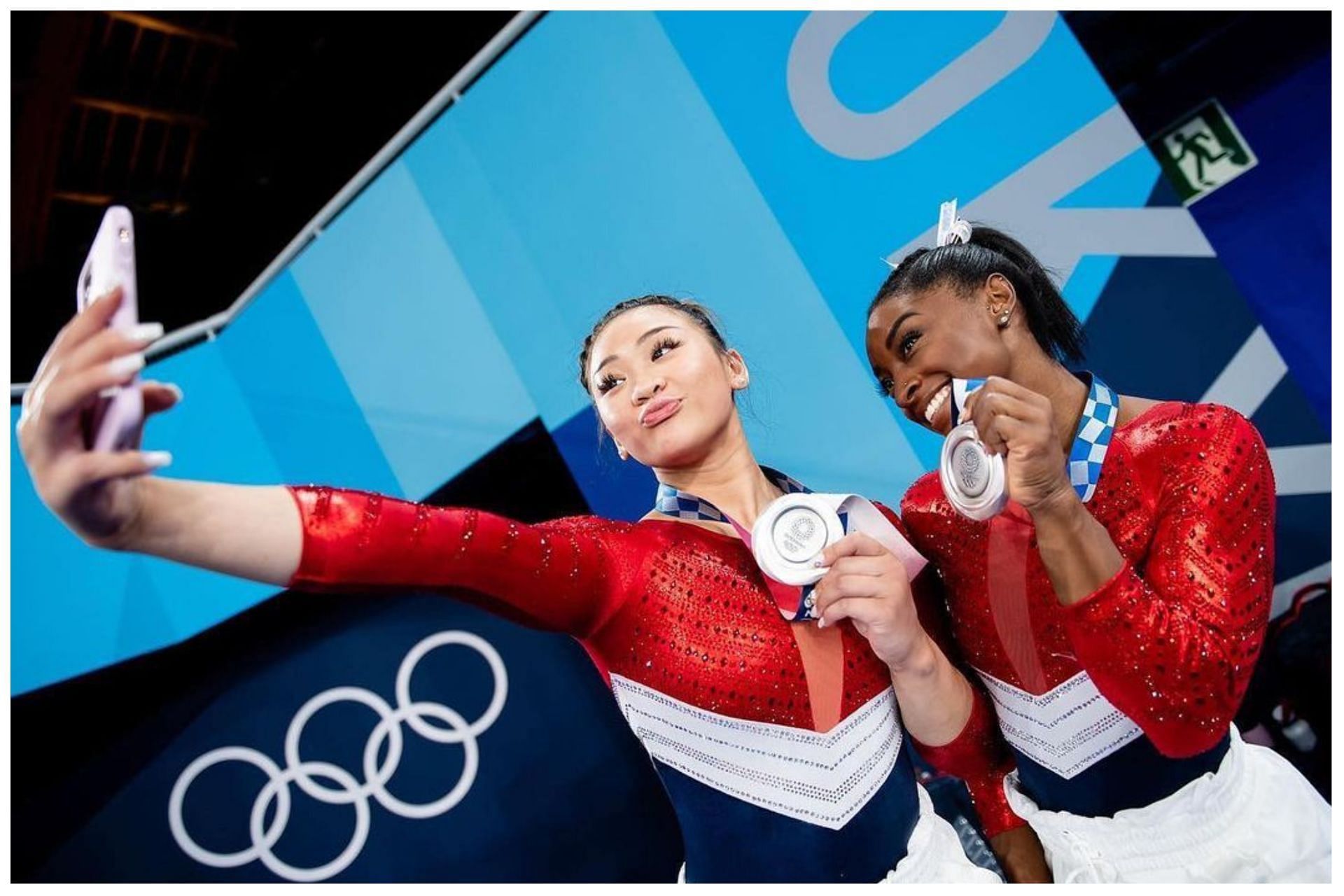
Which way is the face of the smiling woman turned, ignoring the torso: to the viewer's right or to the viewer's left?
to the viewer's left

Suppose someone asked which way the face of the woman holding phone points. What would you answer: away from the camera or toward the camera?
toward the camera

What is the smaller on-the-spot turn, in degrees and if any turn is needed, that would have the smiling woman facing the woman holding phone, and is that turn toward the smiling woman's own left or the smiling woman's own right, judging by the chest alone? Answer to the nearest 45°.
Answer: approximately 45° to the smiling woman's own right

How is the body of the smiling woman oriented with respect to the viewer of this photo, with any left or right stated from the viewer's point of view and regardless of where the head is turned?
facing the viewer and to the left of the viewer
